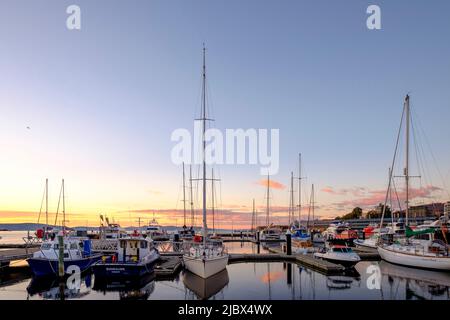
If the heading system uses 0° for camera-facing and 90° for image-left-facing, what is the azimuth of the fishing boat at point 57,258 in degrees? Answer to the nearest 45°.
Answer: approximately 45°

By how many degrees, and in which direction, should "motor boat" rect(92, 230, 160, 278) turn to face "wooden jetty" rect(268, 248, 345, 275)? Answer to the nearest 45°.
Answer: approximately 45° to its right

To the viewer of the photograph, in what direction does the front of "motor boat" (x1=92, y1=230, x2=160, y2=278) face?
facing away from the viewer and to the right of the viewer

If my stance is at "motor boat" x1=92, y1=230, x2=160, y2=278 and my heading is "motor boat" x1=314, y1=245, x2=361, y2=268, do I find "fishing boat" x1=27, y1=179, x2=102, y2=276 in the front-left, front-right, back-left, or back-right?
back-left

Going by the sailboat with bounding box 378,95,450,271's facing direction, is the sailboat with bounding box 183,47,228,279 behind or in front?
in front

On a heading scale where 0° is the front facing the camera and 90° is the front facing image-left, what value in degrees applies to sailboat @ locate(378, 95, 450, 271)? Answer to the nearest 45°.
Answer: approximately 90°

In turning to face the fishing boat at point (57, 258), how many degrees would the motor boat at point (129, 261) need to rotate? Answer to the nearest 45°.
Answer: approximately 135° to its left

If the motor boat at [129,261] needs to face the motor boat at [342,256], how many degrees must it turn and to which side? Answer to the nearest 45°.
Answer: approximately 45° to its right
